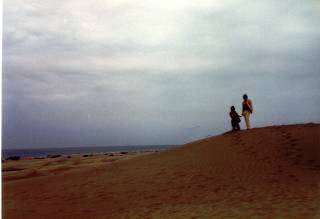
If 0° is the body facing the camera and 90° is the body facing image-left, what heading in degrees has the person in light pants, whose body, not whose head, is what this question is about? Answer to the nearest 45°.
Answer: approximately 135°
